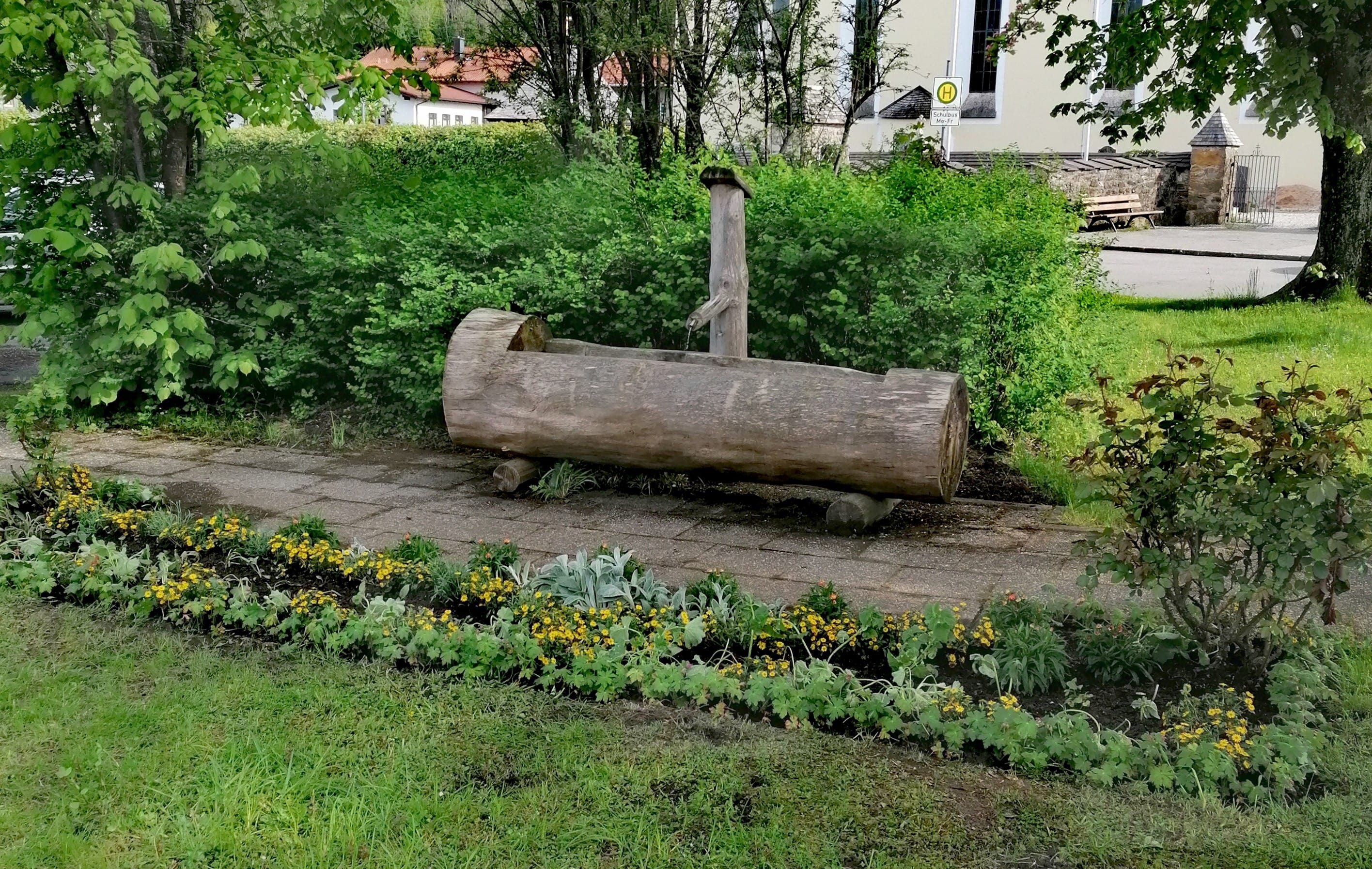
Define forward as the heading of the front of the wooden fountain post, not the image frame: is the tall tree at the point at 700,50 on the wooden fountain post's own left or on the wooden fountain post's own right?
on the wooden fountain post's own right

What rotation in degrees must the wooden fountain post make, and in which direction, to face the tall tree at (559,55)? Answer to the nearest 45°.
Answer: approximately 135° to its right

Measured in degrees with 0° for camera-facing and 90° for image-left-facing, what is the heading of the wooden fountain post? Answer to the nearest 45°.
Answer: approximately 45°

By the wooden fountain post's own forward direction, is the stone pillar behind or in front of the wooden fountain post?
behind

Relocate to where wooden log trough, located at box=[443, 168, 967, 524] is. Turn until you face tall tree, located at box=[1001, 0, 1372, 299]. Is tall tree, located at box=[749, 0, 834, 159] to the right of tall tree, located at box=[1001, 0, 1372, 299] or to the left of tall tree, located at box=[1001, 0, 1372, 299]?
left

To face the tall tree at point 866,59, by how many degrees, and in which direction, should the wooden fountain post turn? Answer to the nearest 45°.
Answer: approximately 135° to its right

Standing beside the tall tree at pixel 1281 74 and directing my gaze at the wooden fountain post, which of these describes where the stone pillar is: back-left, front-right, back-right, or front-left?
back-right

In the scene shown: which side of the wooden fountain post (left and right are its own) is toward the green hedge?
right

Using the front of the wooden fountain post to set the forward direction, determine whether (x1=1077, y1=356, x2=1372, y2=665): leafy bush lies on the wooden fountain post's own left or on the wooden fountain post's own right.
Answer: on the wooden fountain post's own left

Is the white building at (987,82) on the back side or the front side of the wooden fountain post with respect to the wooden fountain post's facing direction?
on the back side
